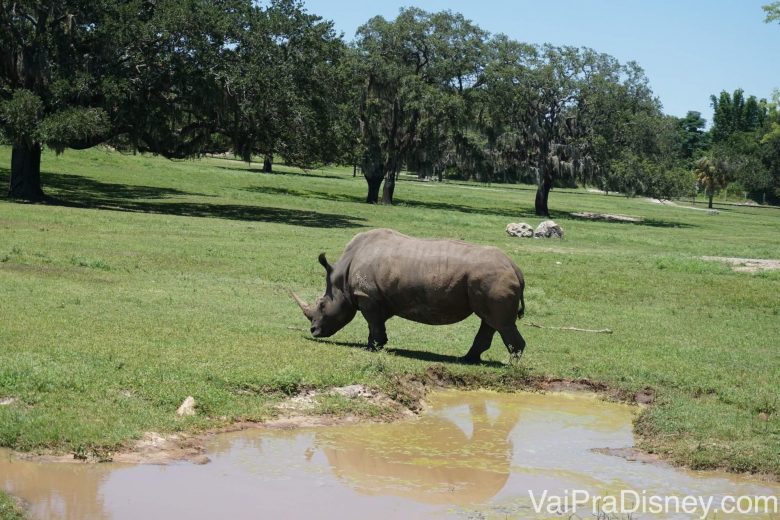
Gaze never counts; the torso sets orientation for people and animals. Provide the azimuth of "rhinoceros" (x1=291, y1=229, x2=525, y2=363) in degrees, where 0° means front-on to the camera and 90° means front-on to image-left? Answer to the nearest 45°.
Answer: approximately 90°
